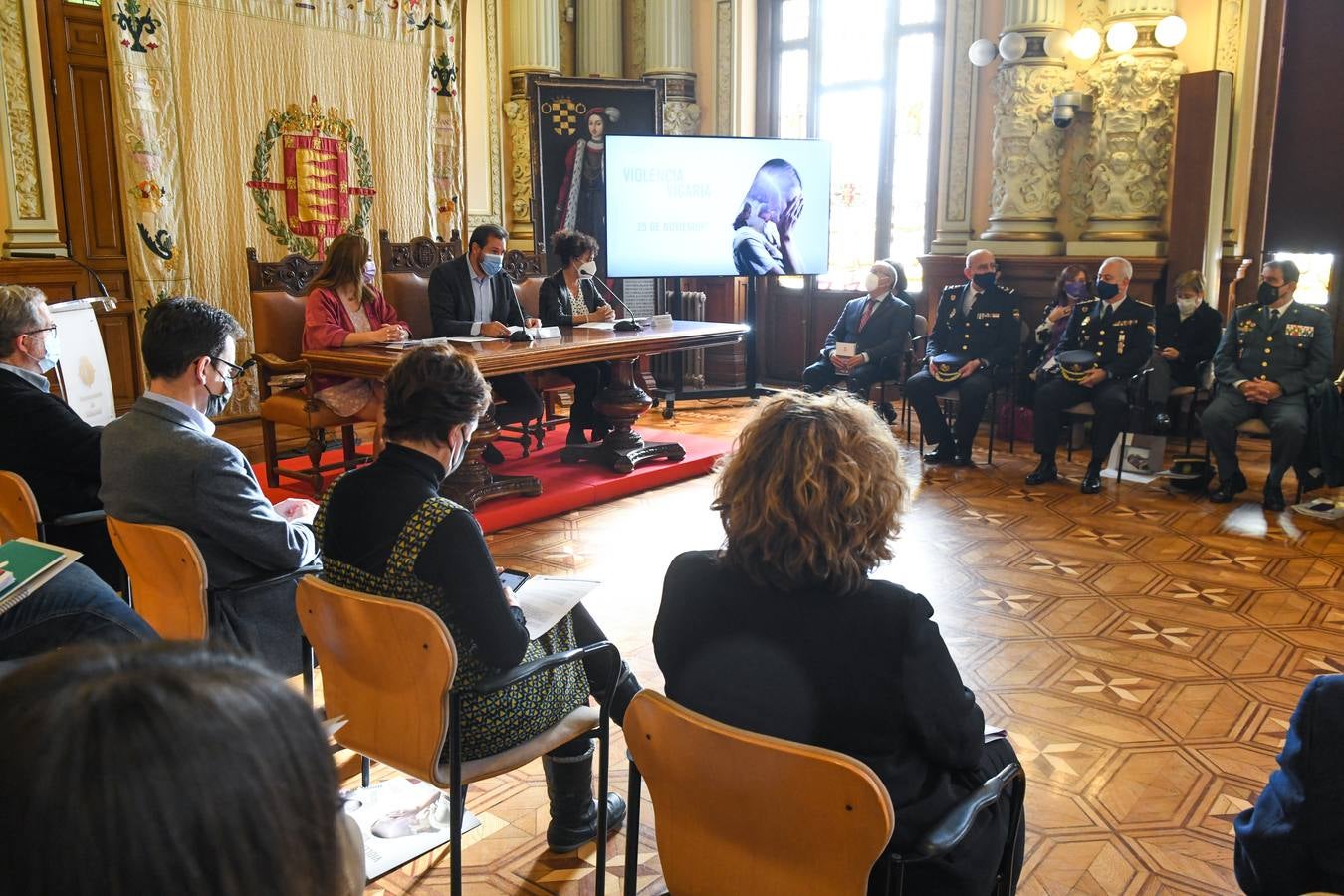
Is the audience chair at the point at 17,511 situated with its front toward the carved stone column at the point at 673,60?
yes

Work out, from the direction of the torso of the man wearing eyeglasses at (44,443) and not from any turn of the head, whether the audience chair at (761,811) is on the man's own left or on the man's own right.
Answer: on the man's own right

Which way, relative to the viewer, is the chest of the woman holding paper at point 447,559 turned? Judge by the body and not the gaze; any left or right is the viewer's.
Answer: facing away from the viewer and to the right of the viewer

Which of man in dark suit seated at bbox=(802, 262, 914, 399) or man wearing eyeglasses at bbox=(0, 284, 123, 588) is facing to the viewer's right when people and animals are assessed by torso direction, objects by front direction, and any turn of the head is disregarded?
the man wearing eyeglasses

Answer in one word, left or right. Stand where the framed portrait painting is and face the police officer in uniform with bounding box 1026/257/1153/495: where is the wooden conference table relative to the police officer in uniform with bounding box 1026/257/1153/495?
right

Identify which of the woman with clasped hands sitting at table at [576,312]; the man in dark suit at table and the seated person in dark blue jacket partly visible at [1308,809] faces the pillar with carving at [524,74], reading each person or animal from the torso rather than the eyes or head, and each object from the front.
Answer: the seated person in dark blue jacket partly visible

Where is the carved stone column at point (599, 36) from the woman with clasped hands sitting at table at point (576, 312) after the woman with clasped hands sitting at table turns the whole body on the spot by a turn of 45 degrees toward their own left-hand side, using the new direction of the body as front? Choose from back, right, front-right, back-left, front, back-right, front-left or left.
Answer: left

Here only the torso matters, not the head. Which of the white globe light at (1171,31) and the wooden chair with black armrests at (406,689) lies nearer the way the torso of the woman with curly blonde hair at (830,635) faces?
the white globe light

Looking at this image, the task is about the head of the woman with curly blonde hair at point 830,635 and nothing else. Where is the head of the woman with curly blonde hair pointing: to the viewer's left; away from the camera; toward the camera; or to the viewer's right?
away from the camera

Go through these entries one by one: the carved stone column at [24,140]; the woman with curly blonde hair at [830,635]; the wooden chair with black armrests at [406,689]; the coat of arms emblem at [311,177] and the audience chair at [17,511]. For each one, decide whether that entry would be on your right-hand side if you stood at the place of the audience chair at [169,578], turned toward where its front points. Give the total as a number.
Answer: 2
